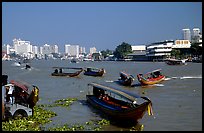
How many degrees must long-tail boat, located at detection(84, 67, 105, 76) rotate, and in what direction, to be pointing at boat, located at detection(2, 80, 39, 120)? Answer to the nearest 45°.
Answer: approximately 90° to its right

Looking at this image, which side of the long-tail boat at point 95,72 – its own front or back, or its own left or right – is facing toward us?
right

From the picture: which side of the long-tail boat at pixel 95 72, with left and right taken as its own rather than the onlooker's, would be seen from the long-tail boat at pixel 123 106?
right

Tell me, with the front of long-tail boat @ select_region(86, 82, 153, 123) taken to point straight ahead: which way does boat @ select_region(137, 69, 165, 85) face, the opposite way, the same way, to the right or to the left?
to the right
